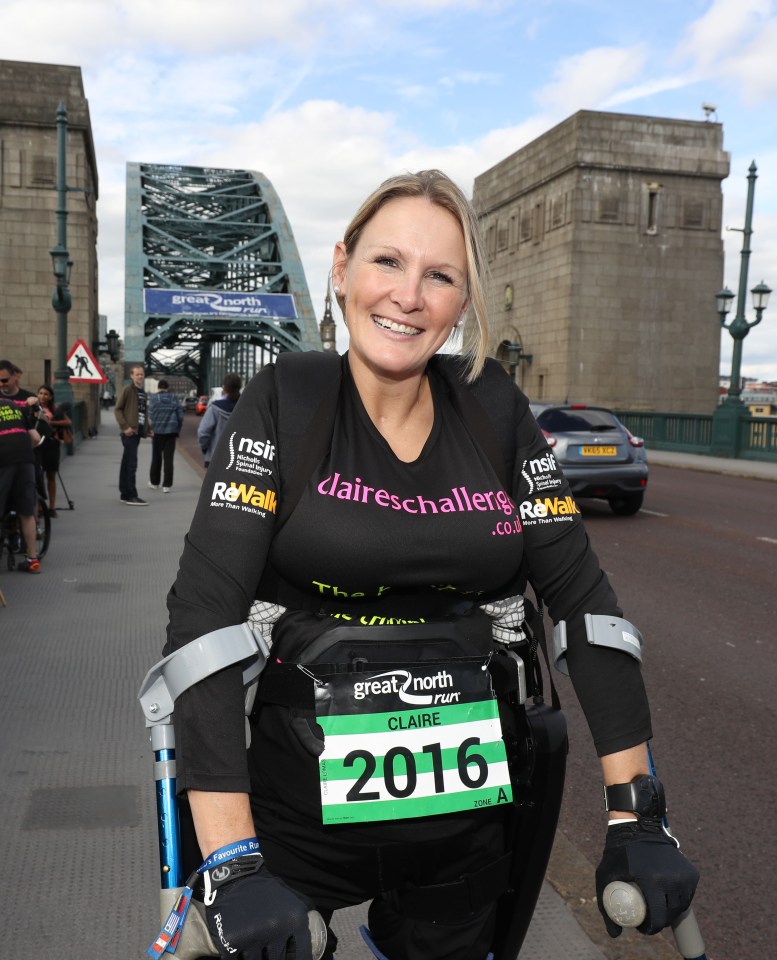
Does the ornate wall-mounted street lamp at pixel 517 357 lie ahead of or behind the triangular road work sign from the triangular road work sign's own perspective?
behind

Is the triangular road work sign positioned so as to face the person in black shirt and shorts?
yes

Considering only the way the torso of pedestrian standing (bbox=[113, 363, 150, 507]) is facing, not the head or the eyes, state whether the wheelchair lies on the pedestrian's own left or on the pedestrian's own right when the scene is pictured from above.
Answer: on the pedestrian's own right

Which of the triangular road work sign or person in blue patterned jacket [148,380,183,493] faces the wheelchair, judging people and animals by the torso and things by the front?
the triangular road work sign

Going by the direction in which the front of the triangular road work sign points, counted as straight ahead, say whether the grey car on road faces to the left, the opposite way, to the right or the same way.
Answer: the opposite way

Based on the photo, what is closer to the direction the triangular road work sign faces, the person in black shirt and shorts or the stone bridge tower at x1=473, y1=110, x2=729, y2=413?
the person in black shirt and shorts

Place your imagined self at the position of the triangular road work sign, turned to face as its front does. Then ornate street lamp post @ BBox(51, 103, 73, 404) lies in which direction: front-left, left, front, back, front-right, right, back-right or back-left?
back

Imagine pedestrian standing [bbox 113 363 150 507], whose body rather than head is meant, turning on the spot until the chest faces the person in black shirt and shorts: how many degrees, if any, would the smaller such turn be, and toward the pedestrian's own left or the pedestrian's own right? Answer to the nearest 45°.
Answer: approximately 45° to the pedestrian's own right

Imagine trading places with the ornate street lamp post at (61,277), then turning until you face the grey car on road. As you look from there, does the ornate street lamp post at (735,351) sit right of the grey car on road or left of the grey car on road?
left

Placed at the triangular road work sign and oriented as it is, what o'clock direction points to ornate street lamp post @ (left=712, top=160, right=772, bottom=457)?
The ornate street lamp post is roughly at 9 o'clock from the triangular road work sign.

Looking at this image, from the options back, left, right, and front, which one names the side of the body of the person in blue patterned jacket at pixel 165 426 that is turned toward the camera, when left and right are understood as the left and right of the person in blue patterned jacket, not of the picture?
back

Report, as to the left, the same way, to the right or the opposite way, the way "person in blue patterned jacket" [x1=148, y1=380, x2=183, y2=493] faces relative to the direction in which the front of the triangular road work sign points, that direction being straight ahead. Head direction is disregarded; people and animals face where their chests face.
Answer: the opposite way

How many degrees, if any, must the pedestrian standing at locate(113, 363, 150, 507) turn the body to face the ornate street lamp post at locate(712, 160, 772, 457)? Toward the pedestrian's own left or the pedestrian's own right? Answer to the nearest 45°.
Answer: approximately 90° to the pedestrian's own left
